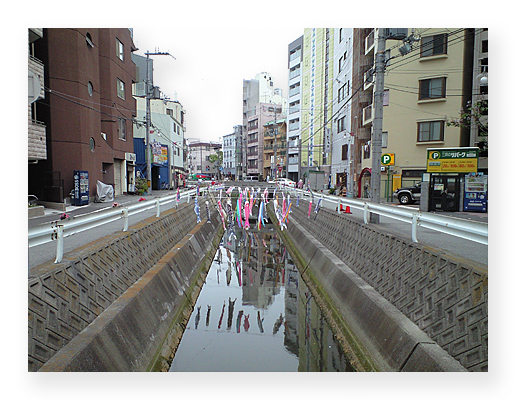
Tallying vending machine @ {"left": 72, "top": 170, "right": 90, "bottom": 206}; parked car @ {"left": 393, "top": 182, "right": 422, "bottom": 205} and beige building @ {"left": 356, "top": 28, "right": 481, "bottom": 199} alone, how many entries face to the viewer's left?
2

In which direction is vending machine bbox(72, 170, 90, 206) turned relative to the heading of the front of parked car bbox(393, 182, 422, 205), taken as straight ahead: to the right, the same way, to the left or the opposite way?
the opposite way

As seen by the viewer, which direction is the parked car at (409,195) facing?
to the viewer's left

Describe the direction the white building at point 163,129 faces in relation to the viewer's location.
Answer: facing to the right of the viewer

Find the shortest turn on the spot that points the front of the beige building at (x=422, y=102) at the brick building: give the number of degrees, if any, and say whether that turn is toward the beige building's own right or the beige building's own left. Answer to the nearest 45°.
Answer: approximately 45° to the beige building's own left

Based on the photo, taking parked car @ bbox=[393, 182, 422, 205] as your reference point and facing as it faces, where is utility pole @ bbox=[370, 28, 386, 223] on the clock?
The utility pole is roughly at 9 o'clock from the parked car.

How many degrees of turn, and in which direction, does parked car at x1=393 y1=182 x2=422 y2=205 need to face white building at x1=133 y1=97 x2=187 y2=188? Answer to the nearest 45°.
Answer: approximately 45° to its right

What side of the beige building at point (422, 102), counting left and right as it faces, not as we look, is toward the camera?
left

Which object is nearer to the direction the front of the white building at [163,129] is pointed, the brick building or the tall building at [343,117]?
the tall building
